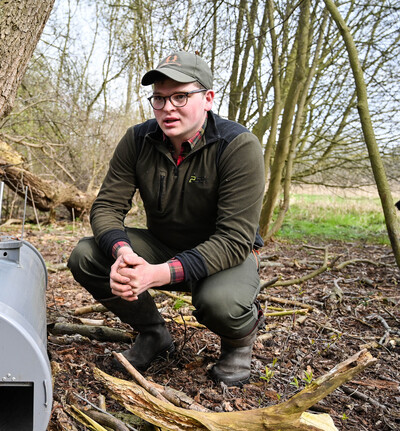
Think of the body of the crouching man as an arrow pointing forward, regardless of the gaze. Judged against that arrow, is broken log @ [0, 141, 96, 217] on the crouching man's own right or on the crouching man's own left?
on the crouching man's own right

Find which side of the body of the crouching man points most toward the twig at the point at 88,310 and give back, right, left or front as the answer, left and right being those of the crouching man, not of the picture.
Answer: right

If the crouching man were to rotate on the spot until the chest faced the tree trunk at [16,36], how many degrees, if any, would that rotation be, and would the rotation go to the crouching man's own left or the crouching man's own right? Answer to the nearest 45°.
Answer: approximately 90° to the crouching man's own right

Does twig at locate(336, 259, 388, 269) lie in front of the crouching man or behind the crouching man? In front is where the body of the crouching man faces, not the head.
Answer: behind

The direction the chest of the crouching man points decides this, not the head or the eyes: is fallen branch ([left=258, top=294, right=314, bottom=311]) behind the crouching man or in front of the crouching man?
behind

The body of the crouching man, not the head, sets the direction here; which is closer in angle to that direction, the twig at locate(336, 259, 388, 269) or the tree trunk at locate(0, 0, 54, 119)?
the tree trunk

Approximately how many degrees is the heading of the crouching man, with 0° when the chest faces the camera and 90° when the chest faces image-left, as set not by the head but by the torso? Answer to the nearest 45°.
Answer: approximately 45°
